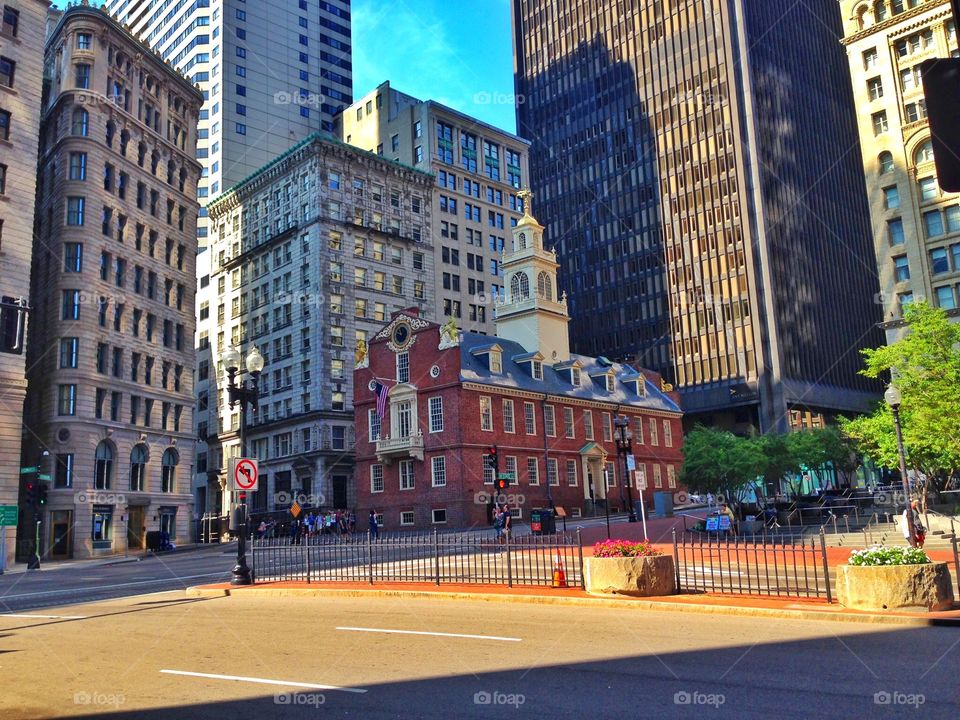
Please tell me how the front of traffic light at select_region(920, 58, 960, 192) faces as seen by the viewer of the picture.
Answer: facing away from the viewer

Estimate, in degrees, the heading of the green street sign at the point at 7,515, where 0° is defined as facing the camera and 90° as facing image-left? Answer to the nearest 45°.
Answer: approximately 0°

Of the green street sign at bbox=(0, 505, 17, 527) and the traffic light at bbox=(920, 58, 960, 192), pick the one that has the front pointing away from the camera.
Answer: the traffic light

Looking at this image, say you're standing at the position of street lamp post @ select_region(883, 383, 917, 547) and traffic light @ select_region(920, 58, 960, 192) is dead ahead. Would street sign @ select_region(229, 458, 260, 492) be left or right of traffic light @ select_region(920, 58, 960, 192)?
right

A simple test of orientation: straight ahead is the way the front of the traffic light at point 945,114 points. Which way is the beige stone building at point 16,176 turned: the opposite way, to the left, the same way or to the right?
to the right

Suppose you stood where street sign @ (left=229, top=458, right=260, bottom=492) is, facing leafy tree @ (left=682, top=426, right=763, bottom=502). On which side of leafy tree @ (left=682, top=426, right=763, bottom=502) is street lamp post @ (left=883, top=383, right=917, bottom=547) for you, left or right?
right

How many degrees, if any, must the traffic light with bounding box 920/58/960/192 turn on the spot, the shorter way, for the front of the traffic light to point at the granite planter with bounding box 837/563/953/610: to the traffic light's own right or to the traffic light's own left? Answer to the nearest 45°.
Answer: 0° — it already faces it

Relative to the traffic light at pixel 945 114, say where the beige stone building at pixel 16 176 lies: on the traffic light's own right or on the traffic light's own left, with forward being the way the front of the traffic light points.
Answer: on the traffic light's own left

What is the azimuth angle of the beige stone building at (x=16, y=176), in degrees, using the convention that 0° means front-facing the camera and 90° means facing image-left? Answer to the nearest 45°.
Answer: approximately 315°
